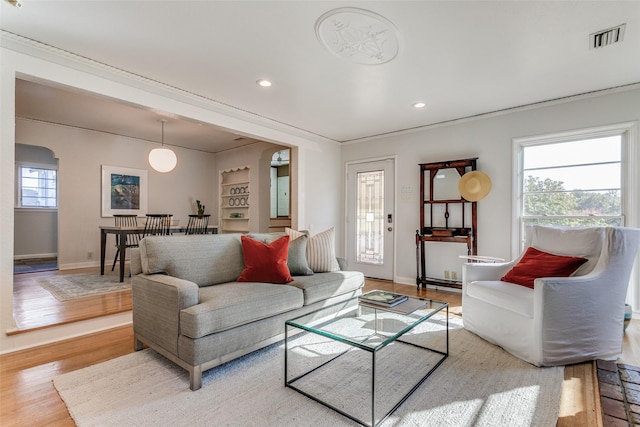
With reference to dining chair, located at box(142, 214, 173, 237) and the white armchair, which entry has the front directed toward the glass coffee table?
the white armchair

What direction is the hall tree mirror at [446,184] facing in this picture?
toward the camera

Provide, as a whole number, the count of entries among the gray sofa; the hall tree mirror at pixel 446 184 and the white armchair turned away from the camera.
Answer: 0

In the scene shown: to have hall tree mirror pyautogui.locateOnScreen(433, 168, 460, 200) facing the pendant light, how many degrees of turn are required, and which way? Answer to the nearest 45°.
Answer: approximately 90° to its right

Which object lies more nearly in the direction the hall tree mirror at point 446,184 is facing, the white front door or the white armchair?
the white armchair

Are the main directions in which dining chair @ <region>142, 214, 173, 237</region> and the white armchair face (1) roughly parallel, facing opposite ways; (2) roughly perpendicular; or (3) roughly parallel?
roughly perpendicular

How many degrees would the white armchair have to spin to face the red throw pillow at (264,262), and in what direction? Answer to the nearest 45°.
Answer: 0° — it already faces it

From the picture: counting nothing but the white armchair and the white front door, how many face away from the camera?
0

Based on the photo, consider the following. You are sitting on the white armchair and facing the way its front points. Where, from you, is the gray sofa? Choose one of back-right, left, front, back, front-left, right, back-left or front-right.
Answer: front
